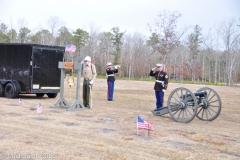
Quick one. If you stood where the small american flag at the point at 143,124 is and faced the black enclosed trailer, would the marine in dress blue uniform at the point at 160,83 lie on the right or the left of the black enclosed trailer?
right

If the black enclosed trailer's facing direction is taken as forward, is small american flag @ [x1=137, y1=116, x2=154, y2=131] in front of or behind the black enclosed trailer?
behind

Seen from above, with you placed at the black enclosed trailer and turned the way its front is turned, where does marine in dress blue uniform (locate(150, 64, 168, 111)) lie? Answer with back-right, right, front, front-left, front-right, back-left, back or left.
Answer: back

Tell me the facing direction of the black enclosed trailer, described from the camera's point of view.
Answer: facing away from the viewer and to the left of the viewer
